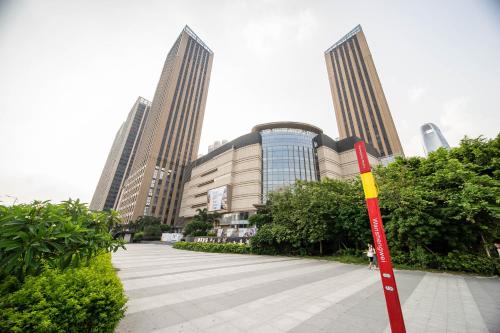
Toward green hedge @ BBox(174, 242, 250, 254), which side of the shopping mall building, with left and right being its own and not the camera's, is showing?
front

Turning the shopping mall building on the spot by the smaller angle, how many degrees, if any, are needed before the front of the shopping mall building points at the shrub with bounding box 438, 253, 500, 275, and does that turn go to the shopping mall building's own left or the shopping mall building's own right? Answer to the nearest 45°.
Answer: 0° — it already faces it

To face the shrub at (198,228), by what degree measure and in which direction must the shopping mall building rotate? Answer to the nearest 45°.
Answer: approximately 90° to its right

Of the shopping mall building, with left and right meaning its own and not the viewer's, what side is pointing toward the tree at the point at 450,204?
front

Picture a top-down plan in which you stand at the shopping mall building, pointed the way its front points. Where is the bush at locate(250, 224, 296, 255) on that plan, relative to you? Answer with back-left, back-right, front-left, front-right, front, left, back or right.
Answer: front

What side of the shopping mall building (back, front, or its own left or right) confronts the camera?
front

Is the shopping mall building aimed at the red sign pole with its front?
yes

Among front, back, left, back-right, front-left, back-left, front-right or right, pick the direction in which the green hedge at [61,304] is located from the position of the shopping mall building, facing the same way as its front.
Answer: front
